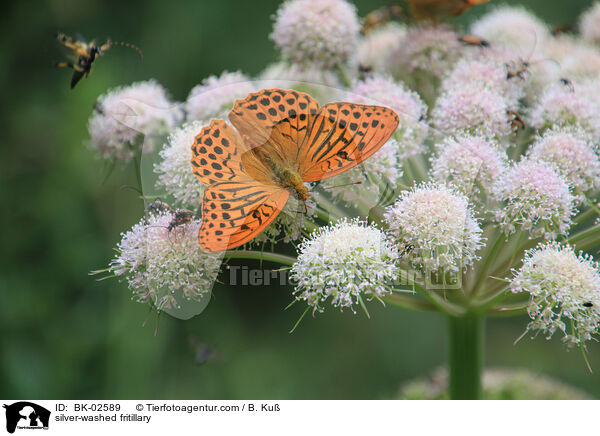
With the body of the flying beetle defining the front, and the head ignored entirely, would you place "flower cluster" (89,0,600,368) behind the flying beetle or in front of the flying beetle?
in front

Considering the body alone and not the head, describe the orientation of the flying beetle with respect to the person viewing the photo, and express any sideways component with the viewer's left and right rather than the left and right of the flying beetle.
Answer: facing to the right of the viewer
